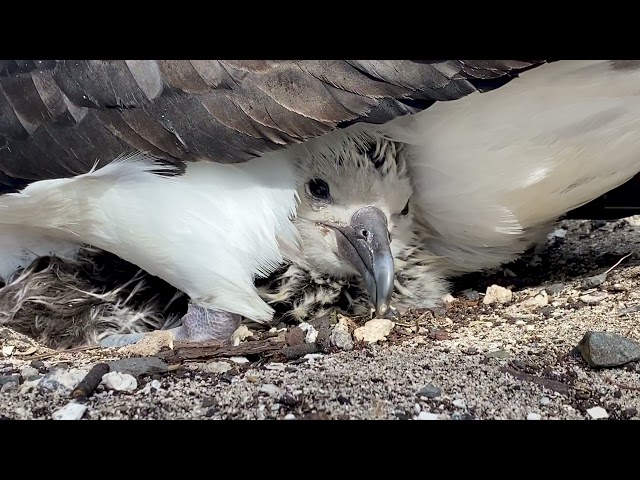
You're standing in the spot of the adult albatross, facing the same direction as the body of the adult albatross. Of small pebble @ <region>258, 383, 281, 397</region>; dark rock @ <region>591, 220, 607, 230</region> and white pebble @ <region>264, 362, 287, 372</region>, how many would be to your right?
2

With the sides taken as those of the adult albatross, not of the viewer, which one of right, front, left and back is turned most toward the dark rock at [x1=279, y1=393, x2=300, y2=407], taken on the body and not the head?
right

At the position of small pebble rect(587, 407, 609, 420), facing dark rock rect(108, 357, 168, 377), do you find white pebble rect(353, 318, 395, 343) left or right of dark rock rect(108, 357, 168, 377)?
right

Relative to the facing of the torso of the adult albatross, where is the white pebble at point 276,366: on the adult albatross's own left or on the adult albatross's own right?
on the adult albatross's own right

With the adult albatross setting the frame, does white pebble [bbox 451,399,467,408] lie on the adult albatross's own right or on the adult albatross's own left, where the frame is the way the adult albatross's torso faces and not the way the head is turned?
on the adult albatross's own right

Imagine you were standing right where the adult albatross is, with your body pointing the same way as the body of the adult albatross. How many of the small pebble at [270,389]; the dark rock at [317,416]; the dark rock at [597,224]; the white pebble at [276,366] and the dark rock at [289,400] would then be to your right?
4

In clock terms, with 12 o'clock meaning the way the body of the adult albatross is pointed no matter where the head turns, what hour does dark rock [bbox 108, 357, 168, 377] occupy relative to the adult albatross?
The dark rock is roughly at 4 o'clock from the adult albatross.

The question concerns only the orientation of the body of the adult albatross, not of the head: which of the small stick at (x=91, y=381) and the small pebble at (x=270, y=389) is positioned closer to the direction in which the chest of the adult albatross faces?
the small pebble

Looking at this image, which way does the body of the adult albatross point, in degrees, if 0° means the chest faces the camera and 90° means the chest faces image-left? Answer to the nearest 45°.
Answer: approximately 270°
